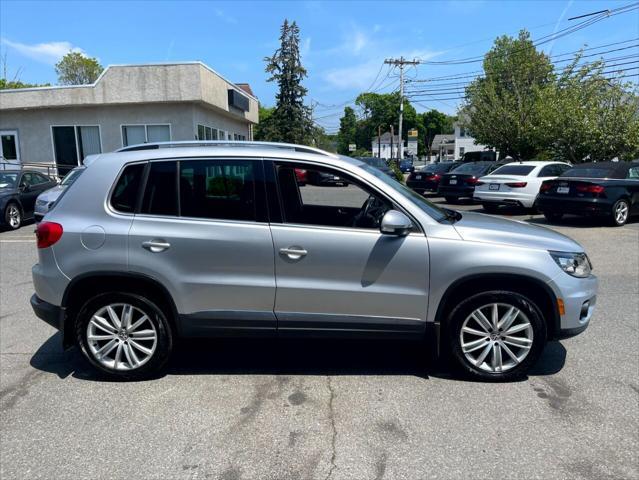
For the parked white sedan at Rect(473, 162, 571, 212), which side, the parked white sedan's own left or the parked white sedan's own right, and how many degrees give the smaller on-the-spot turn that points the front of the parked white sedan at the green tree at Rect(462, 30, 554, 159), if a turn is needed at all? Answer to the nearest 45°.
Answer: approximately 45° to the parked white sedan's own left

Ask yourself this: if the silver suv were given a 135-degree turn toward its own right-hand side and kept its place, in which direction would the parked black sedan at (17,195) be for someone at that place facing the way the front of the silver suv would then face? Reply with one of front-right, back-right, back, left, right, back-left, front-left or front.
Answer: right

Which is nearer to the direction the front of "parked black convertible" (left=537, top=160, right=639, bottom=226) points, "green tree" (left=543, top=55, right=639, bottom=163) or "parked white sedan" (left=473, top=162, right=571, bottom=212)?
the green tree

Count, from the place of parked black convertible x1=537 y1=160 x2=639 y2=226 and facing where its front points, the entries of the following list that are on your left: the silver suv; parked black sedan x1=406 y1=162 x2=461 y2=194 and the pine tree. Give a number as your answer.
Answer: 2

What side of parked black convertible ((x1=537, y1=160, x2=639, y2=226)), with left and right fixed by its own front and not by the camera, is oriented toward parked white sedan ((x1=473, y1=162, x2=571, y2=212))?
left

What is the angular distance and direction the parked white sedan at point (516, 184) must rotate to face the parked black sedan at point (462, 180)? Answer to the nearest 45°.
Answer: approximately 90° to its left

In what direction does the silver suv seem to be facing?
to the viewer's right

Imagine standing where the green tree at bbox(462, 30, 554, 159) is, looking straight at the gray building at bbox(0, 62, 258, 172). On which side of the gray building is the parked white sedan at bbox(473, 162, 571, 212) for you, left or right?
left

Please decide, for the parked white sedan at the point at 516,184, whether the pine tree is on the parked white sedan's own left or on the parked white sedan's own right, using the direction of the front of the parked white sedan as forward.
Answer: on the parked white sedan's own left

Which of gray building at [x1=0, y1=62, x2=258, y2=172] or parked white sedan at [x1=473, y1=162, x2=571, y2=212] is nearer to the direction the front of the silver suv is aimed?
the parked white sedan

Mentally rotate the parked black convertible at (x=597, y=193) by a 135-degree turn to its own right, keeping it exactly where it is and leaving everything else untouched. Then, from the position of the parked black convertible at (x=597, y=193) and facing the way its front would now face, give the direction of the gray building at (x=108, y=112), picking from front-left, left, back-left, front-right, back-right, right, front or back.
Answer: right

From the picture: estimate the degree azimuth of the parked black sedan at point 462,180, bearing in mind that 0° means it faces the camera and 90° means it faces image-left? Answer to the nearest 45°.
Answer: approximately 225°
